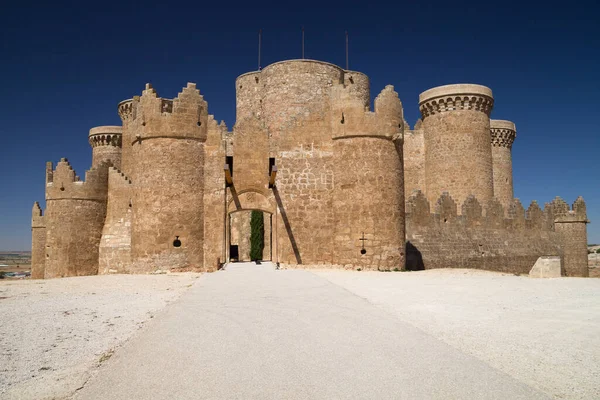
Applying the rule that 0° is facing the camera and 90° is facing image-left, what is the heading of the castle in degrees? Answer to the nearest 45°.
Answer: approximately 0°
